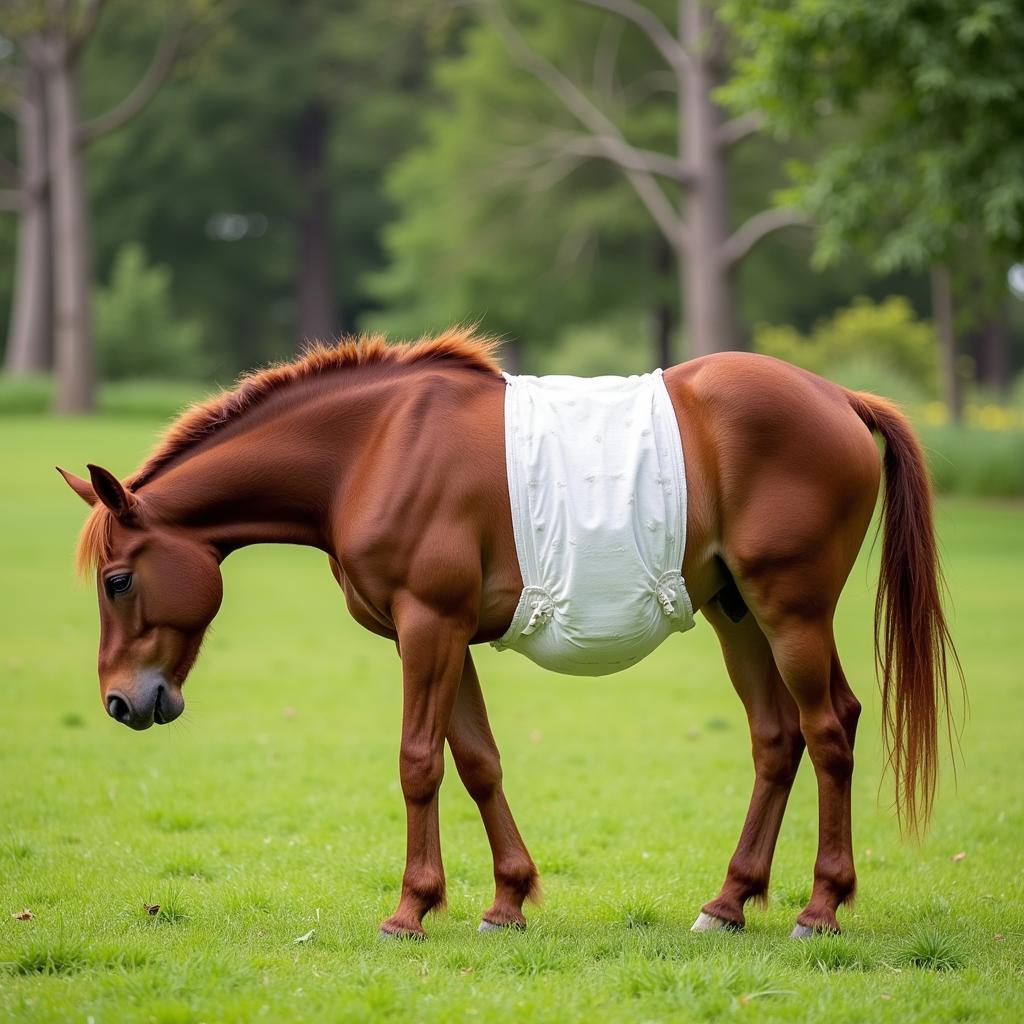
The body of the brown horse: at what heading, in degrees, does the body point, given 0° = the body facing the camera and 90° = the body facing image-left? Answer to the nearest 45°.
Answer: approximately 90°

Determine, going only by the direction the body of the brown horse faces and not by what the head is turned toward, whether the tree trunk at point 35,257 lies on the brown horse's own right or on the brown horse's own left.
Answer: on the brown horse's own right

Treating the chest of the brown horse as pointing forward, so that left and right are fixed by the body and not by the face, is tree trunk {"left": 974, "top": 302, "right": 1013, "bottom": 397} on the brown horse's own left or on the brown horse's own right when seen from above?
on the brown horse's own right

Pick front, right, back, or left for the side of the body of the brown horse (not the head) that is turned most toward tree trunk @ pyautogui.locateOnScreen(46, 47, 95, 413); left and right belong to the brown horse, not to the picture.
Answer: right

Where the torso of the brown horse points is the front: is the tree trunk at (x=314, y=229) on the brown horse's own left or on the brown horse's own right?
on the brown horse's own right
